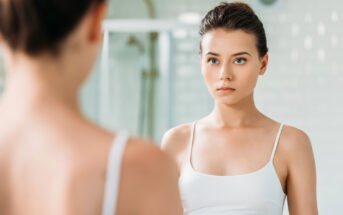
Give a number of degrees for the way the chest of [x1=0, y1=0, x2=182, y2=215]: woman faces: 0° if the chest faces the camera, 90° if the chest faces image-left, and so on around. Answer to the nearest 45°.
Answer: approximately 180°
